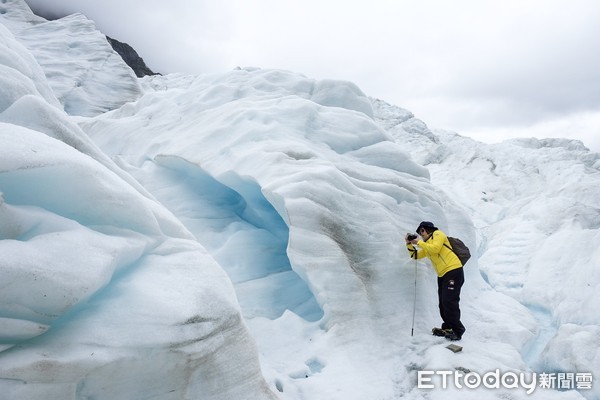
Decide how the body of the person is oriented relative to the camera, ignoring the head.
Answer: to the viewer's left
